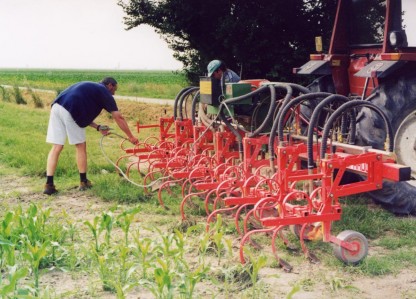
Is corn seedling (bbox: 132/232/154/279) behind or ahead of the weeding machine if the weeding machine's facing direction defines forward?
behind

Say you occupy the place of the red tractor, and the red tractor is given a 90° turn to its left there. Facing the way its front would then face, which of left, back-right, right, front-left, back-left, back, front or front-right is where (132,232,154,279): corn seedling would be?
left

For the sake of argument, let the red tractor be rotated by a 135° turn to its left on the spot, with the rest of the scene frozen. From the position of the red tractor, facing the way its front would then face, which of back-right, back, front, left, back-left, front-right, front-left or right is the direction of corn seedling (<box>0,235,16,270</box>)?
front-left

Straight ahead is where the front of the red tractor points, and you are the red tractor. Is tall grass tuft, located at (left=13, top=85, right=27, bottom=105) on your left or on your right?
on your left

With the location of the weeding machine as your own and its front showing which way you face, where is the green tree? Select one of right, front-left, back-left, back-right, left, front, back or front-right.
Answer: front-left

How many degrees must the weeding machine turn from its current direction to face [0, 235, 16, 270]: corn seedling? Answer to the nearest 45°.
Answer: approximately 180°

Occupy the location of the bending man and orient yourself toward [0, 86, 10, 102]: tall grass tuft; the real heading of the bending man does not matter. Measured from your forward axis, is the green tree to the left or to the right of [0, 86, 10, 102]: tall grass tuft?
right

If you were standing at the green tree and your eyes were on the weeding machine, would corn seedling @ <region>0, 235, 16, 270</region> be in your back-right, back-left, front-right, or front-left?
front-right

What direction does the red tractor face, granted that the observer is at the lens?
facing away from the viewer and to the right of the viewer

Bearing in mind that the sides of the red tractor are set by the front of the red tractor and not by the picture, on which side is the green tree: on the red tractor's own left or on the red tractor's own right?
on the red tractor's own left

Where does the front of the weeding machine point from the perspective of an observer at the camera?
facing away from the viewer and to the right of the viewer

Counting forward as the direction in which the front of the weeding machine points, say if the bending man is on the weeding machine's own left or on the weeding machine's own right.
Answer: on the weeding machine's own left
